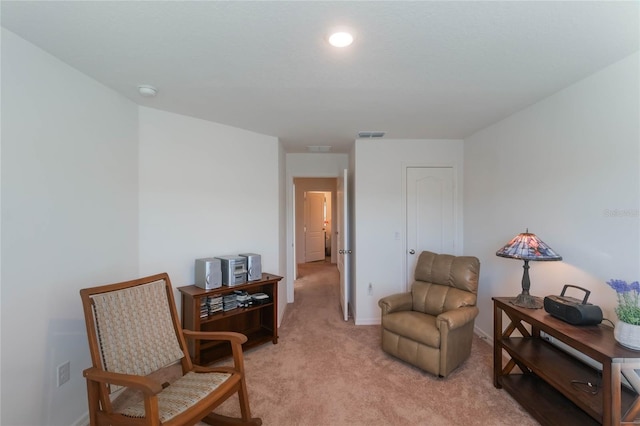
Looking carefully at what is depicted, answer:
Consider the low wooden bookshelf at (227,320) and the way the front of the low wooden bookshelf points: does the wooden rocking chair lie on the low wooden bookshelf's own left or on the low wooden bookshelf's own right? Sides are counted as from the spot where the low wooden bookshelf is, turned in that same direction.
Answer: on the low wooden bookshelf's own right

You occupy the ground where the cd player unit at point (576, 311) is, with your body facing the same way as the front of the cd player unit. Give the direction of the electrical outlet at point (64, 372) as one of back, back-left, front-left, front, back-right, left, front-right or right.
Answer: front

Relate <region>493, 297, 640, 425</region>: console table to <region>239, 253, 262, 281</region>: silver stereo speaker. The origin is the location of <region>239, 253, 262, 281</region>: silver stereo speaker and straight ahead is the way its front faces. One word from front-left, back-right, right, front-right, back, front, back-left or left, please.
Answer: front

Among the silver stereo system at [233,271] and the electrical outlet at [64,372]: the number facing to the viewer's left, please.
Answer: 0

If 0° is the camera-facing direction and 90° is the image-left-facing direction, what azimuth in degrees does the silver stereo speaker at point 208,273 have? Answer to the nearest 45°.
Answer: approximately 315°

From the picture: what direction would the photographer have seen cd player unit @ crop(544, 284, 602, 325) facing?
facing the viewer and to the left of the viewer

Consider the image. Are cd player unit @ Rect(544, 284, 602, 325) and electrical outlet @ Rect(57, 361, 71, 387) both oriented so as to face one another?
yes

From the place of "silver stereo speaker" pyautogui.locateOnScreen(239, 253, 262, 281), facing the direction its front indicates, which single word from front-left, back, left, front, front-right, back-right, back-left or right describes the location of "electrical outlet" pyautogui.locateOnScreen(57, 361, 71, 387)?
right

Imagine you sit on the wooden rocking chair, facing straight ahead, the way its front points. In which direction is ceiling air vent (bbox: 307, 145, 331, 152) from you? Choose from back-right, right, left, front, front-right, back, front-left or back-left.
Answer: left

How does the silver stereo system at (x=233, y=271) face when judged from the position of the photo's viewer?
facing the viewer and to the right of the viewer

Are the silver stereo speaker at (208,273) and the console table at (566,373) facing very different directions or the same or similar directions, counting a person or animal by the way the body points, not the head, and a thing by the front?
very different directions

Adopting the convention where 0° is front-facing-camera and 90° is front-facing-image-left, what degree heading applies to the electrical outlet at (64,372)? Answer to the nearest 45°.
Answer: approximately 315°
